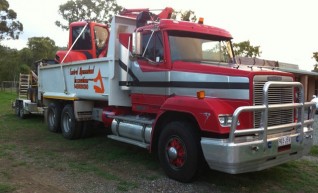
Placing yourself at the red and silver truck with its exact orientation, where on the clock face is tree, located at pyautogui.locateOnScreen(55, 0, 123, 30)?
The tree is roughly at 7 o'clock from the red and silver truck.

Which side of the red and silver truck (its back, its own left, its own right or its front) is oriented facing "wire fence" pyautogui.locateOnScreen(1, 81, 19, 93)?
back

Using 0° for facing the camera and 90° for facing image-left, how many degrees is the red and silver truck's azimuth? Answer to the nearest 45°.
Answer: approximately 315°
